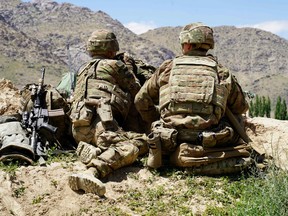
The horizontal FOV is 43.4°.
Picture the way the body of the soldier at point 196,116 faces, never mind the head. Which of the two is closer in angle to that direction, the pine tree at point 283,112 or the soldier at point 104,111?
the pine tree

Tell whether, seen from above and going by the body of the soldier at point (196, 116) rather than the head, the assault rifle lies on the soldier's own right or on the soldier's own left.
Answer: on the soldier's own left

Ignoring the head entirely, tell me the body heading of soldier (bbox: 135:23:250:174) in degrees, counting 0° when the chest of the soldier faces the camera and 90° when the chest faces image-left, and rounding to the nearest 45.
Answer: approximately 180°

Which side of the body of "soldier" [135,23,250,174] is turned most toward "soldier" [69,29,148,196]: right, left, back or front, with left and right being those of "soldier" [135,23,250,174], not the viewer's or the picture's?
left

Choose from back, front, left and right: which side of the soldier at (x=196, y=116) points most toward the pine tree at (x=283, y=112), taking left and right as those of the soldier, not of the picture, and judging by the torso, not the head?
front

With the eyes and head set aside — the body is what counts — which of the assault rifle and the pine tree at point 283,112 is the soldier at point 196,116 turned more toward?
the pine tree
